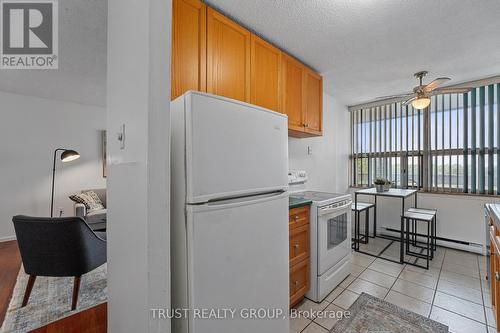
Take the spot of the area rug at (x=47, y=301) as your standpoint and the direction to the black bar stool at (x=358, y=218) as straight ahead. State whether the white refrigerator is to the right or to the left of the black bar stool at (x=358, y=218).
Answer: right

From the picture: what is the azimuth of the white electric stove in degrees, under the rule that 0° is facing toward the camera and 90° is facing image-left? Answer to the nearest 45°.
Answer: approximately 315°

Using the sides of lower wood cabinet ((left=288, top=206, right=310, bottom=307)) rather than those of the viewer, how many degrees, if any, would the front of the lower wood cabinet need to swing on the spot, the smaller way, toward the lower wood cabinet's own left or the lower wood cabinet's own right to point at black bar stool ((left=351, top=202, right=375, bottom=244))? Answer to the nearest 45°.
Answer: approximately 90° to the lower wood cabinet's own left

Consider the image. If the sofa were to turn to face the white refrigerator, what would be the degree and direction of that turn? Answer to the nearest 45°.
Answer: approximately 45° to its left

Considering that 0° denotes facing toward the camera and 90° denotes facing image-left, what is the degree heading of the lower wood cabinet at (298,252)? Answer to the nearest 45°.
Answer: approximately 315°

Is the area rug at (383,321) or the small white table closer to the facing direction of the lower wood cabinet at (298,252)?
the area rug

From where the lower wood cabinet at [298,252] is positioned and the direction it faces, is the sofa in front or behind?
behind

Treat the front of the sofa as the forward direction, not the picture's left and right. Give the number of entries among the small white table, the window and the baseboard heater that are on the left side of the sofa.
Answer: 3

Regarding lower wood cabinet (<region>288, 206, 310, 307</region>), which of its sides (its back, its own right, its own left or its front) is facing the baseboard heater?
left

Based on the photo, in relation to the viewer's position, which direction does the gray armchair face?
facing away from the viewer and to the right of the viewer

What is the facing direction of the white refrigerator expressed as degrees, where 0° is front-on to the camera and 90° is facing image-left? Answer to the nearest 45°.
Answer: approximately 315°
